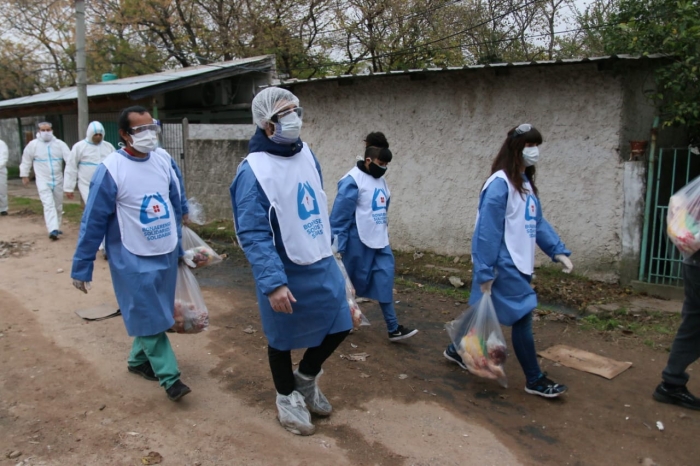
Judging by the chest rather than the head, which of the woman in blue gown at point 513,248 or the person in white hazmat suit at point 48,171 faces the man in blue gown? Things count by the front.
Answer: the person in white hazmat suit

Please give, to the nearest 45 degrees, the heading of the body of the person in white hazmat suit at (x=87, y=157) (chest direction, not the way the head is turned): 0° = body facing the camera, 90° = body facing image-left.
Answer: approximately 315°

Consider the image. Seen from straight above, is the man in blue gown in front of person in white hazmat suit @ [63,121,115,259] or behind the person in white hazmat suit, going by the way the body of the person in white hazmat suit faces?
in front

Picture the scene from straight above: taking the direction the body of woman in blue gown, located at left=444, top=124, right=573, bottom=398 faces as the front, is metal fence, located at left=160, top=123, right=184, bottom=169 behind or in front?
behind

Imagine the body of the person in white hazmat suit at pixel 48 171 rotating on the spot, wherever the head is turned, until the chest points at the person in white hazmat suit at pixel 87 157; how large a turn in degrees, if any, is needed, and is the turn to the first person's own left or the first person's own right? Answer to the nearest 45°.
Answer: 0° — they already face them

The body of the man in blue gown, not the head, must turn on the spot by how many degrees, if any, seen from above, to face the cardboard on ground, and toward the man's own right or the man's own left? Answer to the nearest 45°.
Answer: approximately 45° to the man's own left

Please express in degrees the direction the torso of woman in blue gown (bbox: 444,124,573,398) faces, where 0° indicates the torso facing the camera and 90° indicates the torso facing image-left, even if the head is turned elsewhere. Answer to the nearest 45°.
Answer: approximately 315°

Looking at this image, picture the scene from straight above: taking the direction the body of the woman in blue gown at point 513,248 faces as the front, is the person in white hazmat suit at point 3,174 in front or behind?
behind

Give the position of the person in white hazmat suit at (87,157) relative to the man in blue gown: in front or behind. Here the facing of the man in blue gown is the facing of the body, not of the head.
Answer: behind
